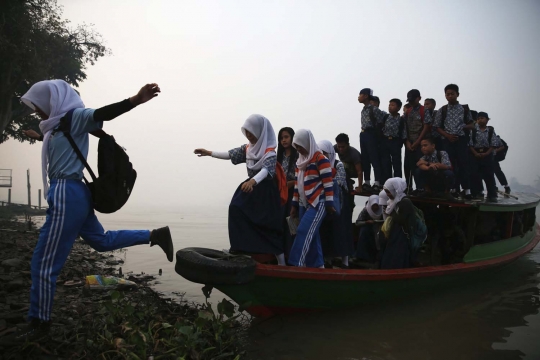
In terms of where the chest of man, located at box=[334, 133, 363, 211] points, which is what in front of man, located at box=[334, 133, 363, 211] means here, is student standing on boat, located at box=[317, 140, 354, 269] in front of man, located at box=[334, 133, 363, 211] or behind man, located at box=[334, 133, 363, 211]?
in front

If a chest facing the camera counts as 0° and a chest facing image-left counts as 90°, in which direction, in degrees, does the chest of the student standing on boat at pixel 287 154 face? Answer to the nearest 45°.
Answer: approximately 45°

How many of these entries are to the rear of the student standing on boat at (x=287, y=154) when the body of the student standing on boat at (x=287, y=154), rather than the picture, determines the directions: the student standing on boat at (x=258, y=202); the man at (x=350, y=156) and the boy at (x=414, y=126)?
2

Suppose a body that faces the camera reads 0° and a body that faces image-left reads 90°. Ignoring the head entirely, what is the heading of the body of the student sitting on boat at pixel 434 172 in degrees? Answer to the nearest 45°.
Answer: approximately 45°

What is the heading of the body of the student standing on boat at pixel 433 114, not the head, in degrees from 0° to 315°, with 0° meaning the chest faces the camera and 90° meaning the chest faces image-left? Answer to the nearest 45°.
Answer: approximately 45°

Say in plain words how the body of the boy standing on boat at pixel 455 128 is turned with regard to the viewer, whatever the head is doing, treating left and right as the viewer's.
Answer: facing the viewer

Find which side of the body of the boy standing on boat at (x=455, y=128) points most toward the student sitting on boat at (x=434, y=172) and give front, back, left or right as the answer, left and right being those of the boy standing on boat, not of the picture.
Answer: front

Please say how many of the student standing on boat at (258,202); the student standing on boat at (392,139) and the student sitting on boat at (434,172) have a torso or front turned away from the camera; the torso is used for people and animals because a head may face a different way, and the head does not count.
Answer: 0

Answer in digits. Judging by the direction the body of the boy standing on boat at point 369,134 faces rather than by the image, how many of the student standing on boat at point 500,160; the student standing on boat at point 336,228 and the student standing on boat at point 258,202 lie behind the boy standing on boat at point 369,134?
1

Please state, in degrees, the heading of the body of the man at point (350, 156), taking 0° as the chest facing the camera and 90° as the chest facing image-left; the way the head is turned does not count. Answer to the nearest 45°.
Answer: approximately 45°

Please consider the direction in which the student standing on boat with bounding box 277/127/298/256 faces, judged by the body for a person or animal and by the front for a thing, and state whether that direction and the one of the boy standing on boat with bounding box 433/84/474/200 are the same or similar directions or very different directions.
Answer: same or similar directions

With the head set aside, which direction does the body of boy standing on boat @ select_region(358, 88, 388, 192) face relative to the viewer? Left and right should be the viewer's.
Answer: facing the viewer and to the left of the viewer
